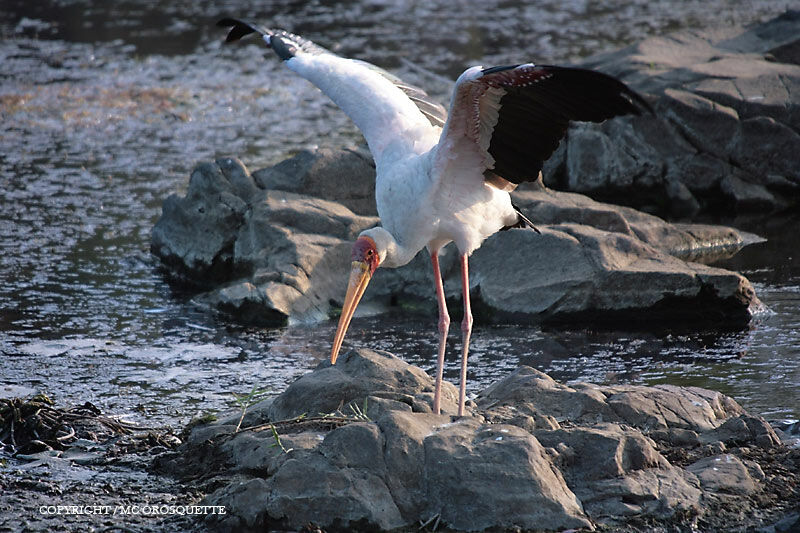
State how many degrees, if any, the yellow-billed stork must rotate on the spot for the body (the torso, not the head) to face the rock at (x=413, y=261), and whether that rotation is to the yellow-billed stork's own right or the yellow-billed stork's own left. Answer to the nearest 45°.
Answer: approximately 135° to the yellow-billed stork's own right

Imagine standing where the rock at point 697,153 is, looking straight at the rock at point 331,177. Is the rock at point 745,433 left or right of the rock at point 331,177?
left

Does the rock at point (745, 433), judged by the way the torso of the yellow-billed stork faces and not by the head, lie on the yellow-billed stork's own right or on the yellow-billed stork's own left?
on the yellow-billed stork's own left

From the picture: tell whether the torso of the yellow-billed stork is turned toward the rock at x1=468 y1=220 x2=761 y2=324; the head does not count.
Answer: no

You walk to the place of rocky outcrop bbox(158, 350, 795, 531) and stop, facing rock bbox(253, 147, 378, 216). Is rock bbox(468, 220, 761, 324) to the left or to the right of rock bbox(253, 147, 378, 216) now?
right

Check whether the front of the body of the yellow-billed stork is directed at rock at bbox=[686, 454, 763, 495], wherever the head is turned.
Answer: no

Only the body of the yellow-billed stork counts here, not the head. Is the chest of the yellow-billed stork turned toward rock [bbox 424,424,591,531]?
no

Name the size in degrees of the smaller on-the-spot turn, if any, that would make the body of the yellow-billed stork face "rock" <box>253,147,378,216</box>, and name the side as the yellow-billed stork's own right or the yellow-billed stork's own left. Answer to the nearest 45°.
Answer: approximately 135° to the yellow-billed stork's own right

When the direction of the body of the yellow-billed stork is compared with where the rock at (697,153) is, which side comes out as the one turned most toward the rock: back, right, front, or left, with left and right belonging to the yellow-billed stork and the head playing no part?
back

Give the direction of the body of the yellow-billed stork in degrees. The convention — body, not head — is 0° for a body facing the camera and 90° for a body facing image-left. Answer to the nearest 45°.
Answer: approximately 45°

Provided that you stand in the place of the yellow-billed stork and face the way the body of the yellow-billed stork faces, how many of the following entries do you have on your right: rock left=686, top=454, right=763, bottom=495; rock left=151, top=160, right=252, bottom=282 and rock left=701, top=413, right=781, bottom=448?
1

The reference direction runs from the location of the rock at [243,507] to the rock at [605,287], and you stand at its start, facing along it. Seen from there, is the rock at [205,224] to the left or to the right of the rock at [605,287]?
left

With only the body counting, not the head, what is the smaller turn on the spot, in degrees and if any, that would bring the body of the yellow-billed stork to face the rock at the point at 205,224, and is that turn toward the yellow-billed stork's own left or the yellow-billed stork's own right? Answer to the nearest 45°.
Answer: approximately 90° to the yellow-billed stork's own right
